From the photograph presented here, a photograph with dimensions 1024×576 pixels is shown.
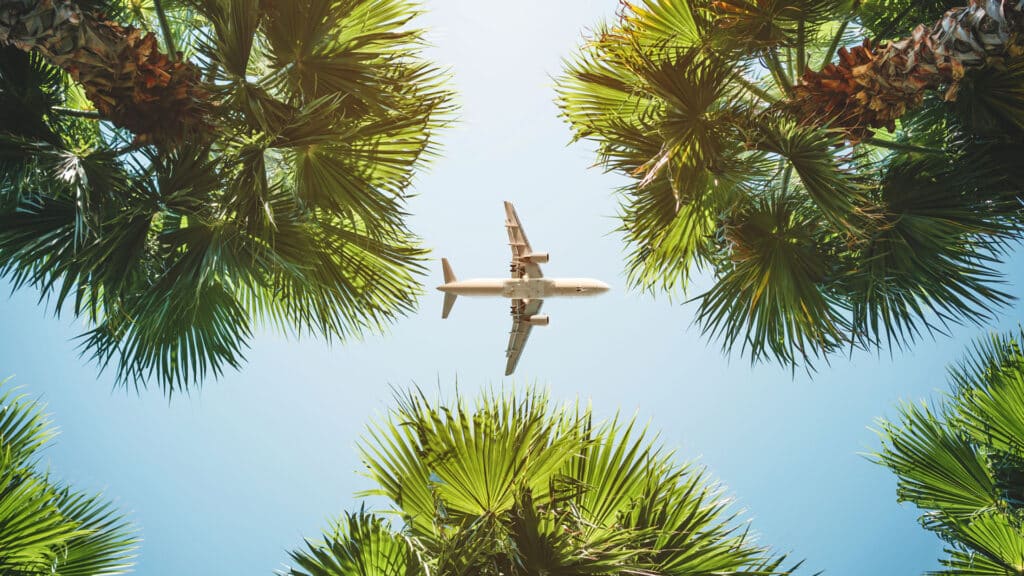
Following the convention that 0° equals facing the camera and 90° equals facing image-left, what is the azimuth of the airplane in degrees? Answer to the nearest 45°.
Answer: approximately 270°
